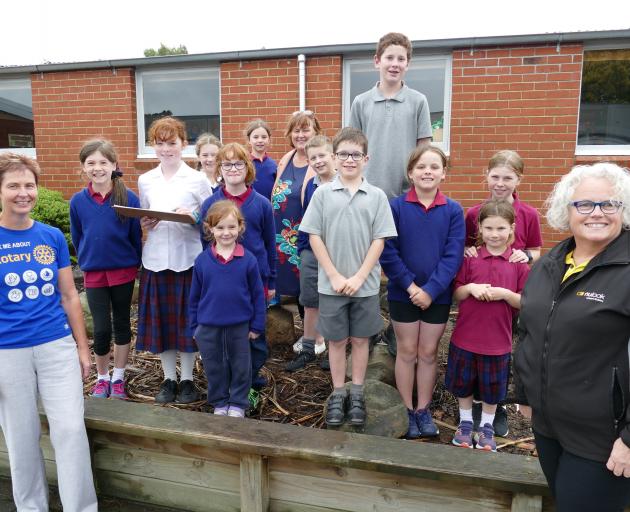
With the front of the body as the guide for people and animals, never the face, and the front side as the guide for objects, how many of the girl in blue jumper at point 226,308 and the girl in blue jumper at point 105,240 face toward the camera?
2

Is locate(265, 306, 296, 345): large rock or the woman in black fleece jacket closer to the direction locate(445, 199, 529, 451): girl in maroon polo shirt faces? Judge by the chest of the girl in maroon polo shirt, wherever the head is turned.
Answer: the woman in black fleece jacket

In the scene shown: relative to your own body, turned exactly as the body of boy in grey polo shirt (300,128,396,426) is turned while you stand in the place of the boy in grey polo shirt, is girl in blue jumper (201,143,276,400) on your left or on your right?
on your right

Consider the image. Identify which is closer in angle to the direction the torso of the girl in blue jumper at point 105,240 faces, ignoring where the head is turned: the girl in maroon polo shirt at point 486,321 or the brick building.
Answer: the girl in maroon polo shirt

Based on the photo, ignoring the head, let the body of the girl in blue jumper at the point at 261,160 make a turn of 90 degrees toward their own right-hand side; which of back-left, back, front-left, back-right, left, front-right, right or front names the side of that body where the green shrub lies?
front-right

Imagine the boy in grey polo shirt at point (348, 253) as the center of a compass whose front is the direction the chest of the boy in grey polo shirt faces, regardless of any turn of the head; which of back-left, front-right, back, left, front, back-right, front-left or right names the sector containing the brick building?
back

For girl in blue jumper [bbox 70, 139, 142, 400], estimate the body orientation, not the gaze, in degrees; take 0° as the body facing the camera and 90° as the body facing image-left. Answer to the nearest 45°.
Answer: approximately 0°

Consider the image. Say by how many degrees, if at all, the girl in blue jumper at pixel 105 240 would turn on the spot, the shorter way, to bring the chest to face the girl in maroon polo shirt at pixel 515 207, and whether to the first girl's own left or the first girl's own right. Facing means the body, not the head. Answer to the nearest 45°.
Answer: approximately 45° to the first girl's own left

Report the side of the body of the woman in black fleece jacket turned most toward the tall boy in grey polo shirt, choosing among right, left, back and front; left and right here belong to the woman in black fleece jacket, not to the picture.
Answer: right
